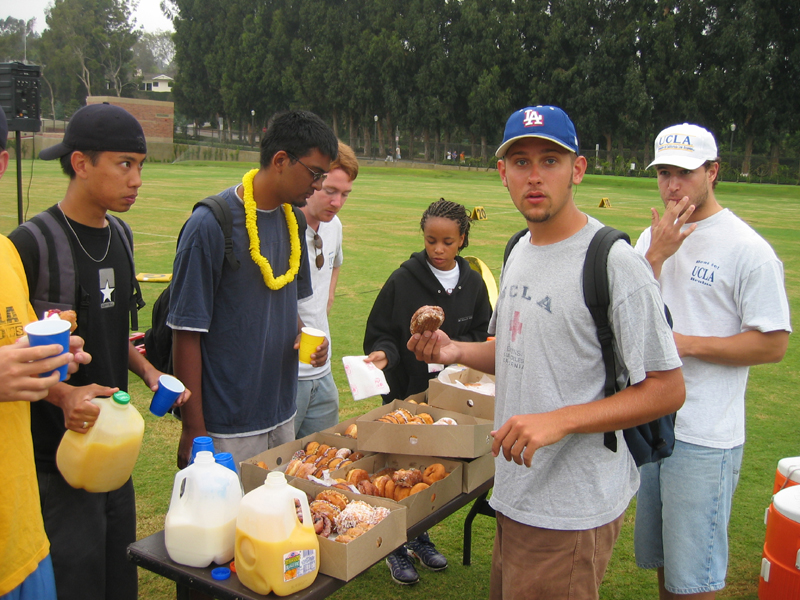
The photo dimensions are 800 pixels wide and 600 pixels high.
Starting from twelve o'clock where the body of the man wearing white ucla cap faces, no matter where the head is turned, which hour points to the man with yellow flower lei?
The man with yellow flower lei is roughly at 1 o'clock from the man wearing white ucla cap.

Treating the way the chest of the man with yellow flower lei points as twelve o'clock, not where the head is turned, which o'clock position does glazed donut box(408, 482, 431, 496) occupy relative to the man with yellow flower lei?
The glazed donut is roughly at 12 o'clock from the man with yellow flower lei.

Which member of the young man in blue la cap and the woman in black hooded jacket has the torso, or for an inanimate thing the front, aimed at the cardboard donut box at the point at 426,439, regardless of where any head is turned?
the woman in black hooded jacket

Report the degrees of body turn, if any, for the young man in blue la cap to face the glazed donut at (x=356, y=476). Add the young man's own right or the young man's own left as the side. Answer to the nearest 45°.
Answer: approximately 90° to the young man's own right

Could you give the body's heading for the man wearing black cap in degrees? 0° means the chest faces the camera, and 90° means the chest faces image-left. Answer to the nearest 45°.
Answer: approximately 315°

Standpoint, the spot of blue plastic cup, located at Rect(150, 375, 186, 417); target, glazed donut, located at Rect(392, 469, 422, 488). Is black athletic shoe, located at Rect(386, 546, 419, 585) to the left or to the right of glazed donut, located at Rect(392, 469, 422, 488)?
left
